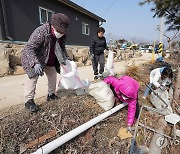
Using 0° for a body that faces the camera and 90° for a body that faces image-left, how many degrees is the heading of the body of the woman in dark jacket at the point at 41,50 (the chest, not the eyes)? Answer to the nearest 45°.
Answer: approximately 315°

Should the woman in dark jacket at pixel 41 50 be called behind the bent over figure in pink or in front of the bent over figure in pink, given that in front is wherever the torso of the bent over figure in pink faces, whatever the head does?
in front

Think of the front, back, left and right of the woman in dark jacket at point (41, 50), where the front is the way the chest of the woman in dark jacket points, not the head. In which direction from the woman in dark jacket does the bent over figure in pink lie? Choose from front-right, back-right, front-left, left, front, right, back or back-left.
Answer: front-left

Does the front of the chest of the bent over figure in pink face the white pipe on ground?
yes

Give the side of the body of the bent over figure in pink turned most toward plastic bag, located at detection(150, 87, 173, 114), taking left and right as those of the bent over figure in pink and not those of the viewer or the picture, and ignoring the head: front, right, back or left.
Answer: back

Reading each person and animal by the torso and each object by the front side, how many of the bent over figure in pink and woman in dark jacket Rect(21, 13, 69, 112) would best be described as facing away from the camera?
0

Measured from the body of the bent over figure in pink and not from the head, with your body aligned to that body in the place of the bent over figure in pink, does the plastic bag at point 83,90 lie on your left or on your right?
on your right

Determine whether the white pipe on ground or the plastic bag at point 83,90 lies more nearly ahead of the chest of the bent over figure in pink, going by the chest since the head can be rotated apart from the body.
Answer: the white pipe on ground

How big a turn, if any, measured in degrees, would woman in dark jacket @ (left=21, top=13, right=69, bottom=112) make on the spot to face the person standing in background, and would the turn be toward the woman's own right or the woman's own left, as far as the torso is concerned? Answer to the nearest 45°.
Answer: approximately 90° to the woman's own left

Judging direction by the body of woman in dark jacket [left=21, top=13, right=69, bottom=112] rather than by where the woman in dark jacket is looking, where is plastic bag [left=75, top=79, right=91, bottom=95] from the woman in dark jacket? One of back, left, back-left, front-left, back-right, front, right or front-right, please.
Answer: left

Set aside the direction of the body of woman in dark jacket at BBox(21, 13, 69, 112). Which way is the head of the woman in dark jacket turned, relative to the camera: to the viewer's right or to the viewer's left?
to the viewer's right

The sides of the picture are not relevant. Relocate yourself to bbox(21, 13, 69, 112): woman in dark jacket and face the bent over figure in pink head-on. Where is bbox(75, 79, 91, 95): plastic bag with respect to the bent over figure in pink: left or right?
left
